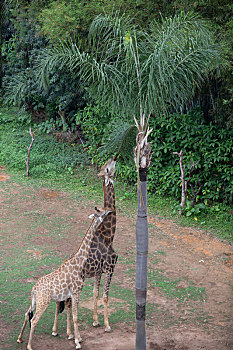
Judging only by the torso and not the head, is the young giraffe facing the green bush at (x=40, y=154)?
no

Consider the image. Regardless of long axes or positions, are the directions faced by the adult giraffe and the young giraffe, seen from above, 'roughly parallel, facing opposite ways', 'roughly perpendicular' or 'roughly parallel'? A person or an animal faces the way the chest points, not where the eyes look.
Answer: roughly parallel

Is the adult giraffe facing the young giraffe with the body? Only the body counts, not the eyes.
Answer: no

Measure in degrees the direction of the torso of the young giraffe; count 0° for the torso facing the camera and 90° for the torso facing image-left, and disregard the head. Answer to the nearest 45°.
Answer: approximately 270°

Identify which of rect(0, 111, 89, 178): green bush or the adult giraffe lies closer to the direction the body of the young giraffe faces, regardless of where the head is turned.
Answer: the adult giraffe

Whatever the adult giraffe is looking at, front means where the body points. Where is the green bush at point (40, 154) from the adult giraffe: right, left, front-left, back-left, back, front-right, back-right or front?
left
